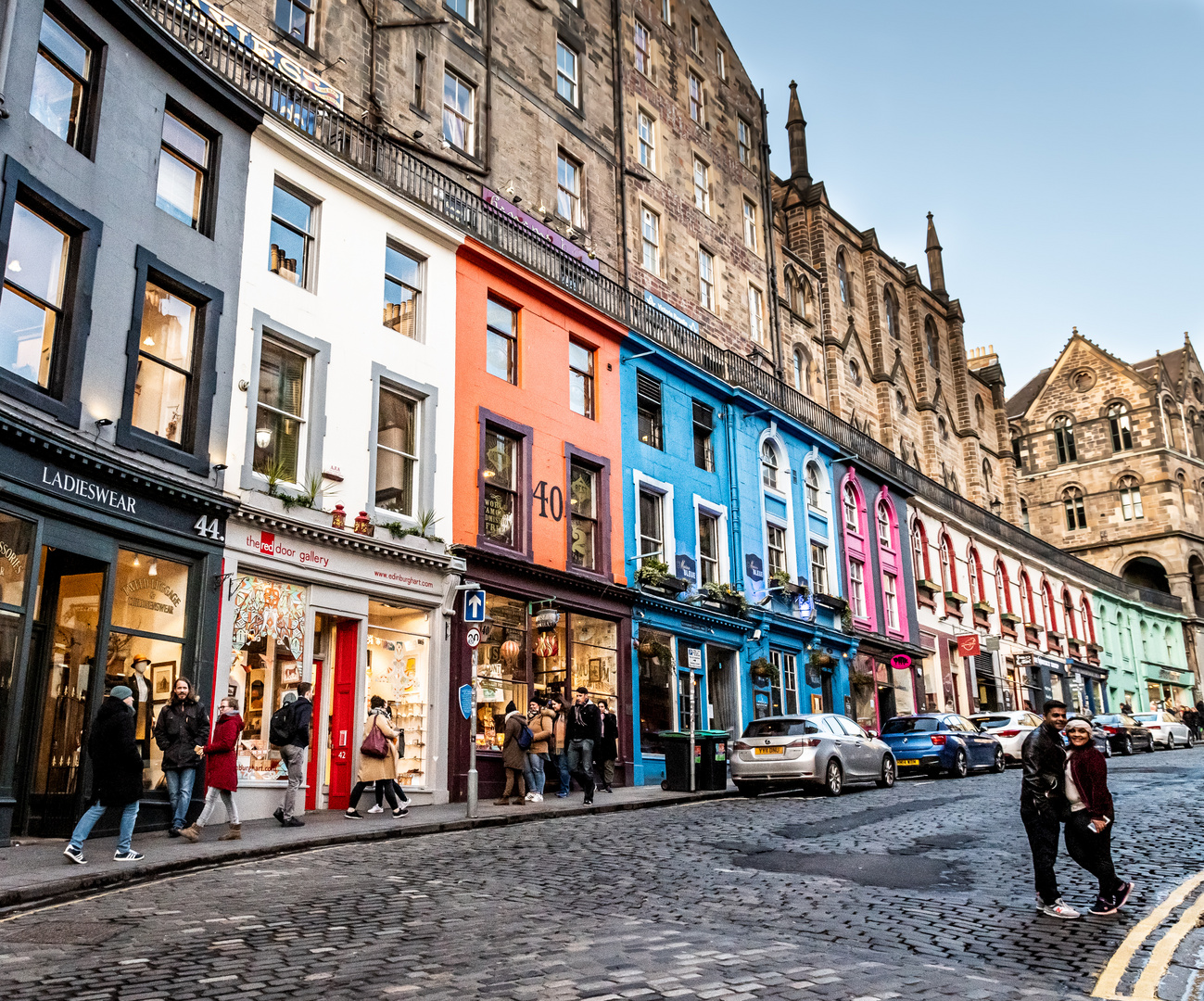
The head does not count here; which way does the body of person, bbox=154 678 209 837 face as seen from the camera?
toward the camera

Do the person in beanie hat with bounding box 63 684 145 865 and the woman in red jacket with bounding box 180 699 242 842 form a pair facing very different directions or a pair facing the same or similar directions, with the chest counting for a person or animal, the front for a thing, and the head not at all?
very different directions

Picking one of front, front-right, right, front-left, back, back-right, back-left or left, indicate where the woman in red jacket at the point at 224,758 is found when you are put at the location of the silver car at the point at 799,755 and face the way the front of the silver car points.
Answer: back

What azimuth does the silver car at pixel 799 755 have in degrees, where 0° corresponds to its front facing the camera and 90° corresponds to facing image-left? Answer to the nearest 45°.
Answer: approximately 225°

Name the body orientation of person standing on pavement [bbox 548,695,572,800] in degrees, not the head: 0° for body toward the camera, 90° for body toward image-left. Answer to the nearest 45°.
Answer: approximately 45°

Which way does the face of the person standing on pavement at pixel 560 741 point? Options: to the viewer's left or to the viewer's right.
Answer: to the viewer's left

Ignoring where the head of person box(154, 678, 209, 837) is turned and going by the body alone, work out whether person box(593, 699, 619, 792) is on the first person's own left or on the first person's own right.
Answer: on the first person's own left

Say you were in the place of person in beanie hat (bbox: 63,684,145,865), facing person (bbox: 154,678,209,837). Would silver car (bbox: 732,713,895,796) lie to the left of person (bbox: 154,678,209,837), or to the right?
right

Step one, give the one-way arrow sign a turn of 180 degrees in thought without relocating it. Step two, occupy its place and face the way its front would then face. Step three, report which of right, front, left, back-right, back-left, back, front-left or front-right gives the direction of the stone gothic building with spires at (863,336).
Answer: front-right
